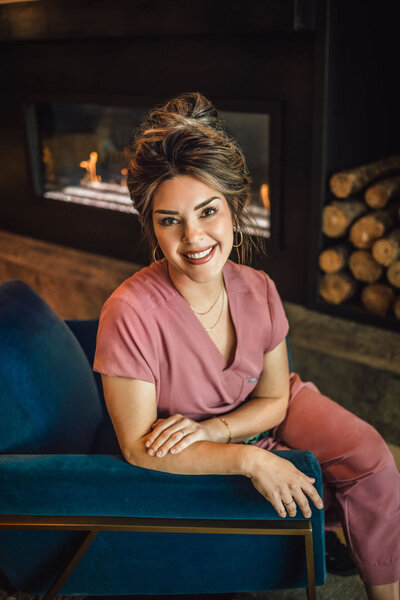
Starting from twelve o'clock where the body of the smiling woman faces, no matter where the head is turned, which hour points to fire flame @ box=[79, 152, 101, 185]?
The fire flame is roughly at 7 o'clock from the smiling woman.

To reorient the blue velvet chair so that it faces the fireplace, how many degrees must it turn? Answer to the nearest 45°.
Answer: approximately 90° to its left

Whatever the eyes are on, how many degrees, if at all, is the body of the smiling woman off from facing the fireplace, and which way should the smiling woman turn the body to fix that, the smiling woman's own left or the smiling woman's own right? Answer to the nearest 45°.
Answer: approximately 135° to the smiling woman's own left

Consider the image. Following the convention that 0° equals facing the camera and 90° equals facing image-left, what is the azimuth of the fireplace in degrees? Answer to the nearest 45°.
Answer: approximately 45°

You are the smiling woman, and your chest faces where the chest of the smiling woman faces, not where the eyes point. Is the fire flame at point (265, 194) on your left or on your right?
on your left

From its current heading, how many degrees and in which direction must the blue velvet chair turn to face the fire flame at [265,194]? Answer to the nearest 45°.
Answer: approximately 45° to its left

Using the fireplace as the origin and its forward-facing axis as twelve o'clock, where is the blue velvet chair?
The blue velvet chair is roughly at 11 o'clock from the fireplace.

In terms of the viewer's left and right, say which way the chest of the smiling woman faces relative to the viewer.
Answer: facing the viewer and to the right of the viewer

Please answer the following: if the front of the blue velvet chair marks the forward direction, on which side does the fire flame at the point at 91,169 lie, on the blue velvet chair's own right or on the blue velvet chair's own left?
on the blue velvet chair's own left

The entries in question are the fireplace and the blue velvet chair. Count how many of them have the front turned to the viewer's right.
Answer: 1

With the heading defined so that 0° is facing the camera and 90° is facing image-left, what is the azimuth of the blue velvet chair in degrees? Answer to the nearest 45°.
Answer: approximately 270°
